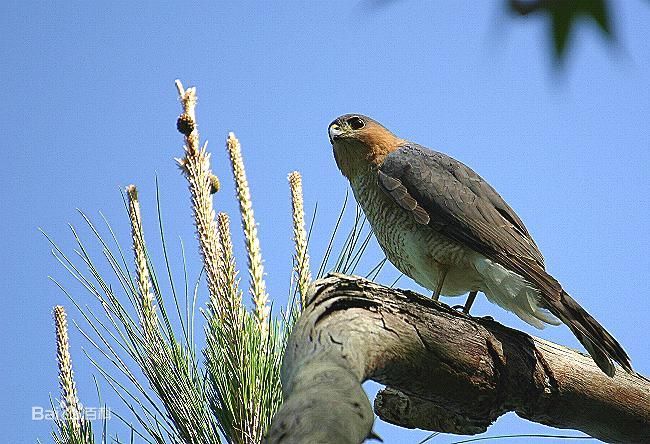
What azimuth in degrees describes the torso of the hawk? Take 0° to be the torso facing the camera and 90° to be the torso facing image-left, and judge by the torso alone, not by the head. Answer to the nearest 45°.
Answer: approximately 90°
